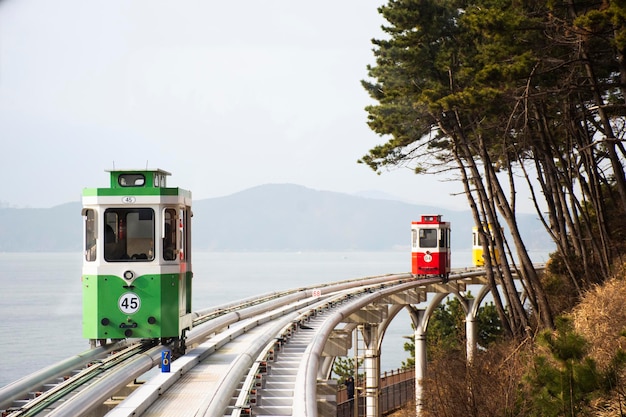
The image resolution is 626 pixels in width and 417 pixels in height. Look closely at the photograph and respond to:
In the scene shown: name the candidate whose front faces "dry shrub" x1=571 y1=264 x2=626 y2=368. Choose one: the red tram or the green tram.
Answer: the red tram

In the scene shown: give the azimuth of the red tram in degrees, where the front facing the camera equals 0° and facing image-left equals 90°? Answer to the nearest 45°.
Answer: approximately 0°

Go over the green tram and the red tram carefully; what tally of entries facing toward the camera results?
2

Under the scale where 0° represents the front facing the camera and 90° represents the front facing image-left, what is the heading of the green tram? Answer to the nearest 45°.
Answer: approximately 0°

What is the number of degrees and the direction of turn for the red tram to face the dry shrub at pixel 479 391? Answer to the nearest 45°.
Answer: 0° — it already faces it

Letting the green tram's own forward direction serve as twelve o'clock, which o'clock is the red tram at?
The red tram is roughly at 7 o'clock from the green tram.

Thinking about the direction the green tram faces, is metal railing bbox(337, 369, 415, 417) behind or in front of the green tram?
behind
